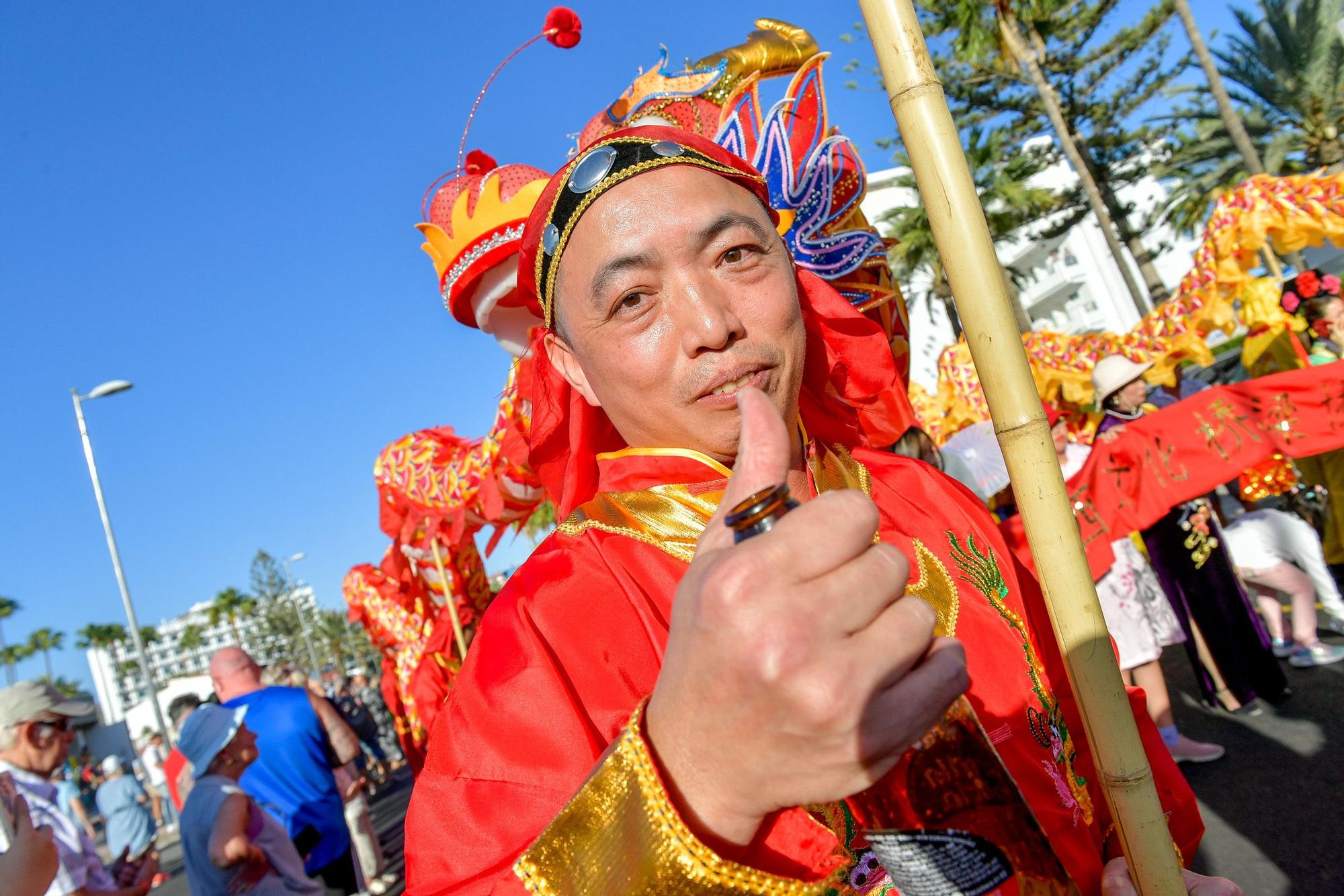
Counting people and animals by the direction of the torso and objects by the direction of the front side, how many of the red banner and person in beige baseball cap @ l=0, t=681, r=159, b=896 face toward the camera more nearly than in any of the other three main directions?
1

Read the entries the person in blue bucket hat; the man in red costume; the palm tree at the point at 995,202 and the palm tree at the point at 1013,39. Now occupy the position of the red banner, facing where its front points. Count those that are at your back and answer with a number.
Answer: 2

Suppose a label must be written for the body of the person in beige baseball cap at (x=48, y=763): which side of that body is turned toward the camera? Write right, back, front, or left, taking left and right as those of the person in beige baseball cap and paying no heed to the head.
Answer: right

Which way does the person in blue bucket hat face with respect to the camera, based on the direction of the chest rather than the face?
to the viewer's right

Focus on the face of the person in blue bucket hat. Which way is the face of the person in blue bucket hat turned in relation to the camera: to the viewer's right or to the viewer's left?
to the viewer's right

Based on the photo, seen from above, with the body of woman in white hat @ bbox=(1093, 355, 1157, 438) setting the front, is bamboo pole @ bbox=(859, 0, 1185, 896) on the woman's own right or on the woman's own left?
on the woman's own right

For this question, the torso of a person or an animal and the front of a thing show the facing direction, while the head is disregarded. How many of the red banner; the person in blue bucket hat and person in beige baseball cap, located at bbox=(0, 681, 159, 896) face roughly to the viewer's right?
2

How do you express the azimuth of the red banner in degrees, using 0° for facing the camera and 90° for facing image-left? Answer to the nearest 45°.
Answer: approximately 0°

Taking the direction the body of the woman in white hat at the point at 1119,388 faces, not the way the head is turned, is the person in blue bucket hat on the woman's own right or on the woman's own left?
on the woman's own right
